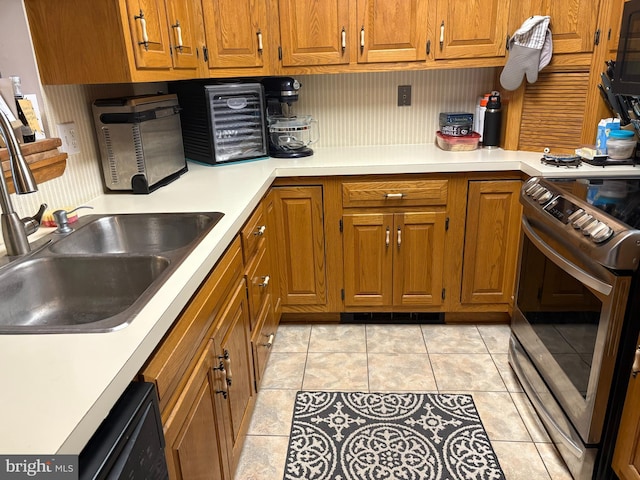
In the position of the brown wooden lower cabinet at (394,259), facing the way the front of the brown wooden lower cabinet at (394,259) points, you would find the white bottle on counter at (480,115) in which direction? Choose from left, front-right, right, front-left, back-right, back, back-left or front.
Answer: back-left

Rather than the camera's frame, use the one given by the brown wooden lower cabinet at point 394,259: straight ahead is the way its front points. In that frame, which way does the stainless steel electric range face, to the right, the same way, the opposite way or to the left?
to the right

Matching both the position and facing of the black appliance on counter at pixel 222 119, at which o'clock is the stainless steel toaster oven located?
The stainless steel toaster oven is roughly at 3 o'clock from the black appliance on counter.

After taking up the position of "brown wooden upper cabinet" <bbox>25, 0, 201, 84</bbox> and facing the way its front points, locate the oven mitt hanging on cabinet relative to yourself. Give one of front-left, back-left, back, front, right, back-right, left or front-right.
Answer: front-left

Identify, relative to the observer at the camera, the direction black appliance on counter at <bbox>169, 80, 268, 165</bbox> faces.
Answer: facing the viewer and to the right of the viewer

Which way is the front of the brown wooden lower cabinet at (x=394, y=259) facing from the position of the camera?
facing the viewer

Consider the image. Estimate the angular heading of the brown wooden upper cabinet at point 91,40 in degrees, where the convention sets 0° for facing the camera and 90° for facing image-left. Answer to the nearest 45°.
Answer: approximately 315°

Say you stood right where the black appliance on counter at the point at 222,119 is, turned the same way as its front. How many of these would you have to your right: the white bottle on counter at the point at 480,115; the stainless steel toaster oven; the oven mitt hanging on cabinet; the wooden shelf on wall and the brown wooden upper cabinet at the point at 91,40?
3

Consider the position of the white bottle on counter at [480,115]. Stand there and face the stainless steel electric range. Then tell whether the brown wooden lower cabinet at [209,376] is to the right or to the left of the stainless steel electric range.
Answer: right

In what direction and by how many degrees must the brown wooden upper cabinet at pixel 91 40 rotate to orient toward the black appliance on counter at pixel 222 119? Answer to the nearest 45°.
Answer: approximately 90° to its left

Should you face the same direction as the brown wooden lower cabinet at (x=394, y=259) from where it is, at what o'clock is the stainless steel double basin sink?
The stainless steel double basin sink is roughly at 1 o'clock from the brown wooden lower cabinet.

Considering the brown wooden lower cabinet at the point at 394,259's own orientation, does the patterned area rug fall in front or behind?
in front

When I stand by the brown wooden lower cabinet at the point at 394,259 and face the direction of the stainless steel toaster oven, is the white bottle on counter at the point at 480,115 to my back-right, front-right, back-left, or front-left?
back-right

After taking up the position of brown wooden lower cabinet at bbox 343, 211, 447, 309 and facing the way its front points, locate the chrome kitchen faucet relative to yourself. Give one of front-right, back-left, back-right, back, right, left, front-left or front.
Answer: front-right

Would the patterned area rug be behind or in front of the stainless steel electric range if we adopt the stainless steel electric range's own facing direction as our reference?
in front
